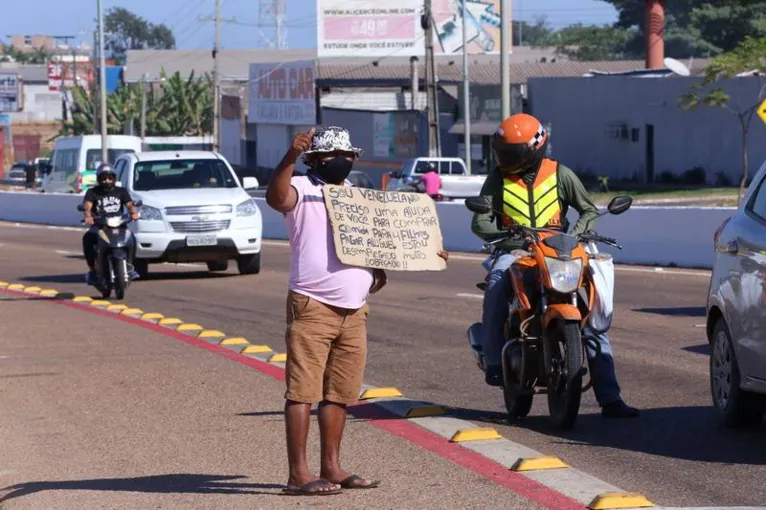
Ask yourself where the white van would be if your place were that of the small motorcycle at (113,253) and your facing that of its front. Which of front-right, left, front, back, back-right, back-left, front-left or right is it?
back

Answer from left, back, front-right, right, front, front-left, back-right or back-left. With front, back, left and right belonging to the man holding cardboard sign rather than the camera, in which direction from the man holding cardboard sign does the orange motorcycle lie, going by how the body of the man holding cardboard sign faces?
left

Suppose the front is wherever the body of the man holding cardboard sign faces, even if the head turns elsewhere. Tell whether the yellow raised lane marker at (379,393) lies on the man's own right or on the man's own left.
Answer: on the man's own left

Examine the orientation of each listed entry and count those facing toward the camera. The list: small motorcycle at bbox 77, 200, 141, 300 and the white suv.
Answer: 2

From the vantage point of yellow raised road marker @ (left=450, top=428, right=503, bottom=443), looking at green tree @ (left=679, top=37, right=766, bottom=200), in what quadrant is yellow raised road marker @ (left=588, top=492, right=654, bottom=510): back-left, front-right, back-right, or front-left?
back-right

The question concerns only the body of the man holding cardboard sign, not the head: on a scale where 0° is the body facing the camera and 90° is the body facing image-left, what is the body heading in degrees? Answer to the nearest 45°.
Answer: approximately 315°

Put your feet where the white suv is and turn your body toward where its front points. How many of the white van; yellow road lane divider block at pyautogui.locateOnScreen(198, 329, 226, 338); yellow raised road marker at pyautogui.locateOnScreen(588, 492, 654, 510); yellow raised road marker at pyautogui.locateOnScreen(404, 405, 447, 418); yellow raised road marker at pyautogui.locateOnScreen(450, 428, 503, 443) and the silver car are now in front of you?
5

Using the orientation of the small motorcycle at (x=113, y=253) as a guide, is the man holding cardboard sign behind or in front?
in front

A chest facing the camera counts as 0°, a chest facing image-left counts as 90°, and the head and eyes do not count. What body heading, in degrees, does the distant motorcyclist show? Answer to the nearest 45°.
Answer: approximately 0°
